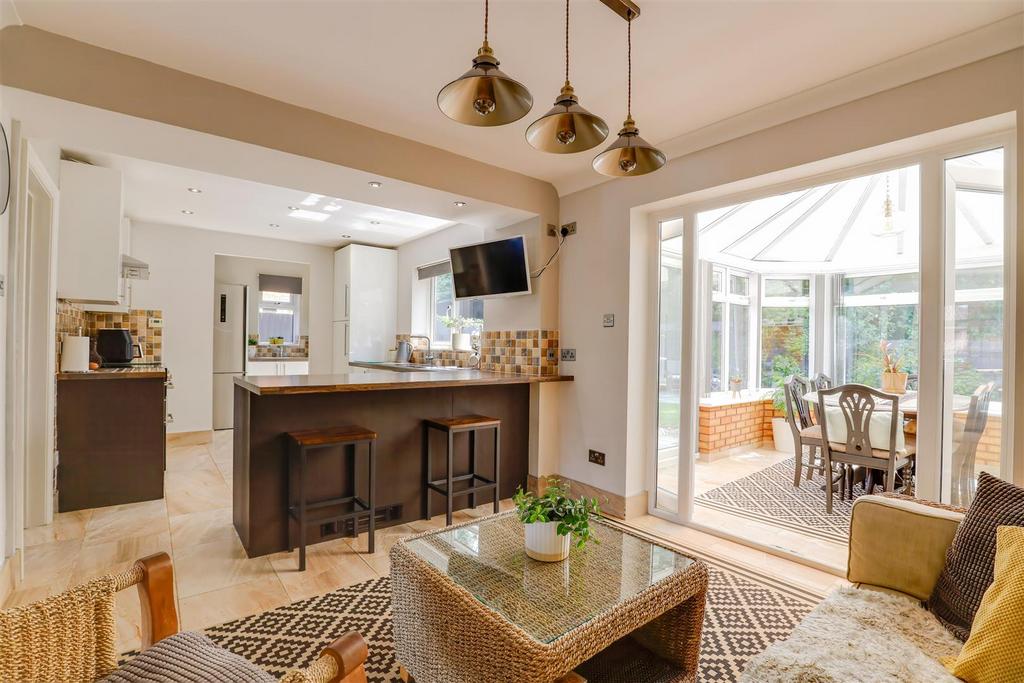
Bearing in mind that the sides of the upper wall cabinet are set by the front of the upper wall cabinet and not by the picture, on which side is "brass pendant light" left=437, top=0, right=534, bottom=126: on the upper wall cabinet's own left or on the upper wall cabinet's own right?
on the upper wall cabinet's own right

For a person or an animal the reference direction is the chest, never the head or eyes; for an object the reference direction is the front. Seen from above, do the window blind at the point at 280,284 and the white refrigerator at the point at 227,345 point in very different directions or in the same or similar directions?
same or similar directions

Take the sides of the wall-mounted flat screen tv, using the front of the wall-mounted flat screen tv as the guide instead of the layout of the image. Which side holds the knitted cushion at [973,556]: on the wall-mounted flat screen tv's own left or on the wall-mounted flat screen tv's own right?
on the wall-mounted flat screen tv's own left

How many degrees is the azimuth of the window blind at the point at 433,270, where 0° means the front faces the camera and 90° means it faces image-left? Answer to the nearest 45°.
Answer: approximately 45°

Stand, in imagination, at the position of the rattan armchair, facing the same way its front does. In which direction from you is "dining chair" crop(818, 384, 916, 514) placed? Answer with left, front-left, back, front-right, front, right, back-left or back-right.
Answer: front-right

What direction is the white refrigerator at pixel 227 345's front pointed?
toward the camera

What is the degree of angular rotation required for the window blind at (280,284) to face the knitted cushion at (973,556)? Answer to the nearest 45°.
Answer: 0° — it already faces it

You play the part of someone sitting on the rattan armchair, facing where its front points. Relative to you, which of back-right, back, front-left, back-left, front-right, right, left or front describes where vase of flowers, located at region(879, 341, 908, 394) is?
front-right

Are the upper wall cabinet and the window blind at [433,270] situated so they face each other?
yes

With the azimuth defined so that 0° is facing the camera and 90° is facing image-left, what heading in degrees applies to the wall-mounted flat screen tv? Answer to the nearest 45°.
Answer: approximately 45°

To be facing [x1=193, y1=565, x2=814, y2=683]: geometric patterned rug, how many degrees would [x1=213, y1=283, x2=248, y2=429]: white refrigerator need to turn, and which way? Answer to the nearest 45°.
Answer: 0° — it already faces it

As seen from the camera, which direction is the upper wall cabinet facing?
to the viewer's right

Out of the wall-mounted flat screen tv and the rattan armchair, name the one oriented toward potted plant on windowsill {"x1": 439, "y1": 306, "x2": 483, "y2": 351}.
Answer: the rattan armchair

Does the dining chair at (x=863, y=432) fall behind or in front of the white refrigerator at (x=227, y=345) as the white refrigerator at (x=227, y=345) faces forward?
in front

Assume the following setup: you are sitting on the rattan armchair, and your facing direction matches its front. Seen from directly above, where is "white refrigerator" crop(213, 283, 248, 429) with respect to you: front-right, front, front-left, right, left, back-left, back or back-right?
front-left

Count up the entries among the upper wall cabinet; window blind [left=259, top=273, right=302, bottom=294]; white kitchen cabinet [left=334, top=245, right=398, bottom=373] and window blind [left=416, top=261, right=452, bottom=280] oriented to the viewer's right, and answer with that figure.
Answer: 1

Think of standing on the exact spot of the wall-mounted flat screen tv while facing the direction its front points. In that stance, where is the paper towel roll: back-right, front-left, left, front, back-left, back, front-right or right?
front-right

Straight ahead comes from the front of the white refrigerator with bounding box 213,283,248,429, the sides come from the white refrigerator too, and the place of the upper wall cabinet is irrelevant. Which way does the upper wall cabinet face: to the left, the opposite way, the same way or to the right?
to the left
